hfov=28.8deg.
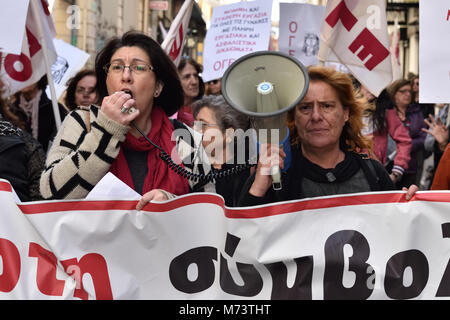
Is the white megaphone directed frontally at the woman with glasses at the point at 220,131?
no

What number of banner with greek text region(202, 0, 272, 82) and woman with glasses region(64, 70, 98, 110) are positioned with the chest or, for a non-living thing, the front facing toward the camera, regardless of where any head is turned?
2

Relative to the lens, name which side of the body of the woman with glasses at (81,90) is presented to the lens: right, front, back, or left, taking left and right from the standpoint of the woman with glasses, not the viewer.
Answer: front

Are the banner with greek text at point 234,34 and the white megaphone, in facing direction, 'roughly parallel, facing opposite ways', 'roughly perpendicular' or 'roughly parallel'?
roughly parallel

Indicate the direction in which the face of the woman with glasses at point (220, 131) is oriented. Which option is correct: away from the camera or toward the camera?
toward the camera

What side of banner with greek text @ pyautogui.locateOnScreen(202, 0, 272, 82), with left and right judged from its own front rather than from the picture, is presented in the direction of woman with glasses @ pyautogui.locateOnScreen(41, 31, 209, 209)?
front

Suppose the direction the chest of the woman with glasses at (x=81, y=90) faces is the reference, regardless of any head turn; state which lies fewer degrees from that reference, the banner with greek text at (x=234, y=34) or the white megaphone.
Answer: the white megaphone

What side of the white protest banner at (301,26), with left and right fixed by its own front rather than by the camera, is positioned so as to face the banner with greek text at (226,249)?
front

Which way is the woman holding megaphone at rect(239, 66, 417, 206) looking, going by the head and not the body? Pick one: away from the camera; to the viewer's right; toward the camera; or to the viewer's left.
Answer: toward the camera

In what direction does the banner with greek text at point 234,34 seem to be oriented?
toward the camera

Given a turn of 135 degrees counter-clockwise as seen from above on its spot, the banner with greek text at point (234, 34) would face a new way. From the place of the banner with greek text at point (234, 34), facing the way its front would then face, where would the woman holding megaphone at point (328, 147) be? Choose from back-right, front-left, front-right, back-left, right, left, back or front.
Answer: back-right

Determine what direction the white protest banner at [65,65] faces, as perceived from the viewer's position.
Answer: facing the viewer
